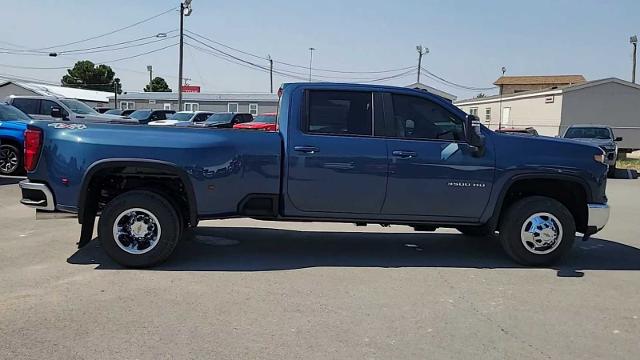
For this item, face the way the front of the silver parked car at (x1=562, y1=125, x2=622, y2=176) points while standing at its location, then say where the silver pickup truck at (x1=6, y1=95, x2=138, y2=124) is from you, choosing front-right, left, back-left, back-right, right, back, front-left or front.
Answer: front-right

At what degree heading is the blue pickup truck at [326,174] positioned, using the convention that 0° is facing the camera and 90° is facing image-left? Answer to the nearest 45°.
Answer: approximately 270°

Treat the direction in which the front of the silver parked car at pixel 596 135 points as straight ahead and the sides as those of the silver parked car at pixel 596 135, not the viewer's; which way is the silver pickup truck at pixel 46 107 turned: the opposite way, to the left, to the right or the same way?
to the left

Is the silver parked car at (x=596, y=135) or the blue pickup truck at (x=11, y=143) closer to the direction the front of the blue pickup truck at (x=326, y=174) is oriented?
the silver parked car

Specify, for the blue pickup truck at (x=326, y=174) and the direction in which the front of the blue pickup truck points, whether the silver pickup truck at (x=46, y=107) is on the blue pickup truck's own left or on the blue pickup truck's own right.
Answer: on the blue pickup truck's own left

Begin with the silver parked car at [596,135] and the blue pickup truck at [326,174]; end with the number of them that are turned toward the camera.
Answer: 1

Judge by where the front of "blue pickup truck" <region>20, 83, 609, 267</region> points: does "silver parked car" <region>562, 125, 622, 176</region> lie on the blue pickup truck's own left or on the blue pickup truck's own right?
on the blue pickup truck's own left

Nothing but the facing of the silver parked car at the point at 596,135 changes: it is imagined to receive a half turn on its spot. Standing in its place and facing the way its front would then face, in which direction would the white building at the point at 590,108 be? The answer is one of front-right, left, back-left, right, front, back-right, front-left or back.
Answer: front

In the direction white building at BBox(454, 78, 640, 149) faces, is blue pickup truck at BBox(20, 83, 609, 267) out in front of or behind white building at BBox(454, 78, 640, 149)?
in front
